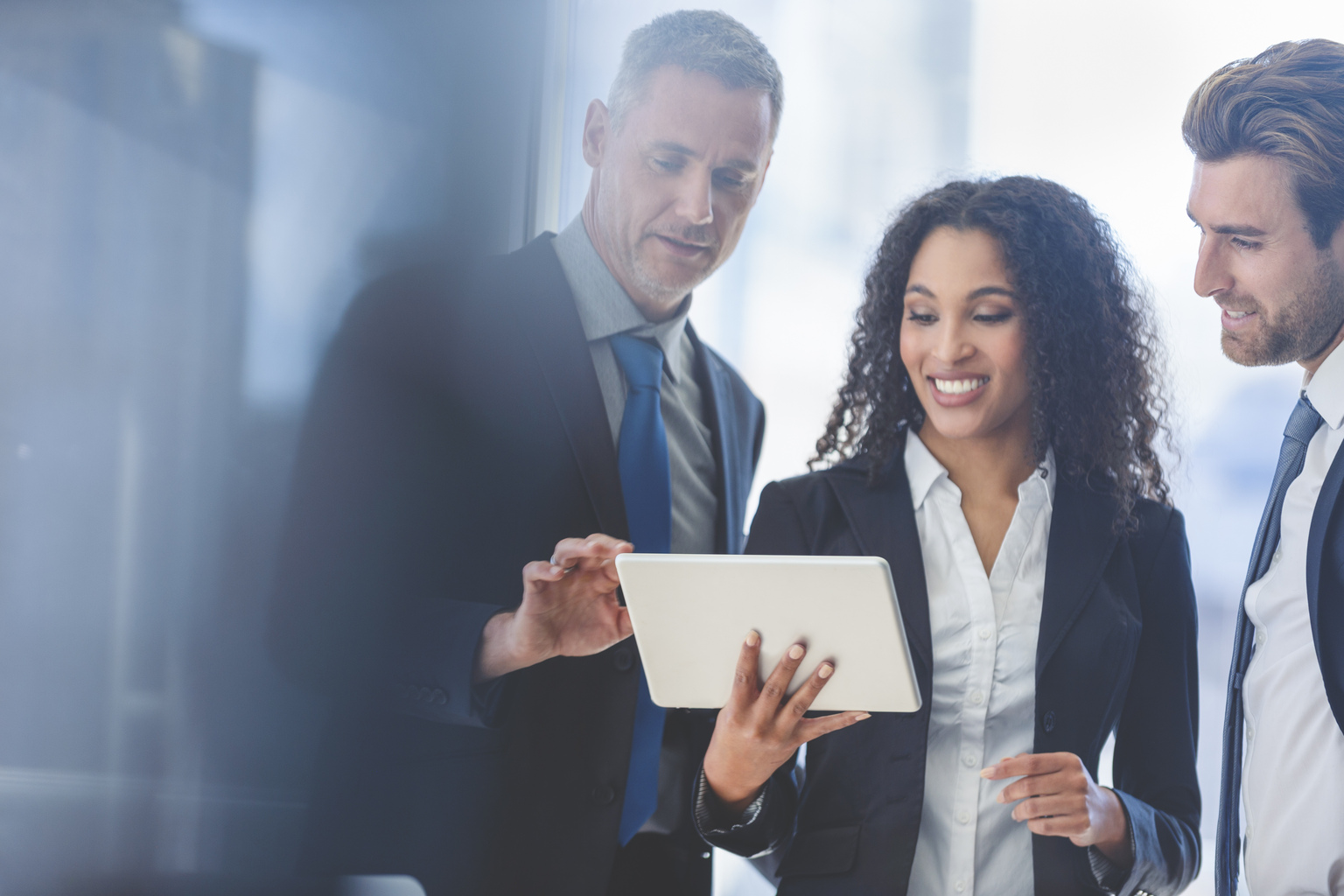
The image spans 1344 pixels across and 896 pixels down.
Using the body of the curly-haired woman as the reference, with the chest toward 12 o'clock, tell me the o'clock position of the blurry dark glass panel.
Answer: The blurry dark glass panel is roughly at 2 o'clock from the curly-haired woman.

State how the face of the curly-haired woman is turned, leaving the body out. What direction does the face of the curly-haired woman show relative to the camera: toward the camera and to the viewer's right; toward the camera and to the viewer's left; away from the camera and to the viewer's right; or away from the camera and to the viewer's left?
toward the camera and to the viewer's left

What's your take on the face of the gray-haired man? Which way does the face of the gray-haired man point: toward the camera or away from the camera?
toward the camera

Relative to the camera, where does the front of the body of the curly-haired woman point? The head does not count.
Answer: toward the camera

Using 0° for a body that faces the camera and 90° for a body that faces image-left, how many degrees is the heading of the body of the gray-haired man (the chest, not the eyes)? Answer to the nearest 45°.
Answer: approximately 315°

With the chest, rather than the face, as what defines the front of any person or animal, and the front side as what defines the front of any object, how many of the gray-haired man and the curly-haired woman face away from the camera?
0
